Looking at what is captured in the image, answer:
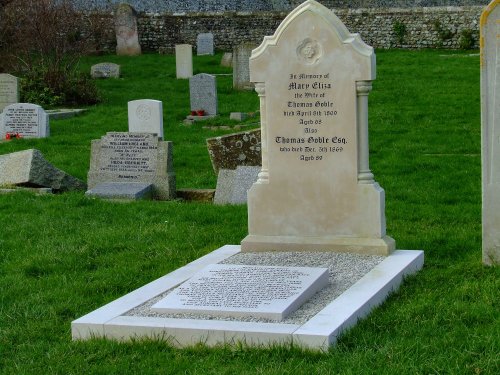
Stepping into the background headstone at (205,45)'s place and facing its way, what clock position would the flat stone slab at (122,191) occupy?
The flat stone slab is roughly at 12 o'clock from the background headstone.

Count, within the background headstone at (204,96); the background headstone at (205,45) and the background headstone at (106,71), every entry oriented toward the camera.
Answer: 3

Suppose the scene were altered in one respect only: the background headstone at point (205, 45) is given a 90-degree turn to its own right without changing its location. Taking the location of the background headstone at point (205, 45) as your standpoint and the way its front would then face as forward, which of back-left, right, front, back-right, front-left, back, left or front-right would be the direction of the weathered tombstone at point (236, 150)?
left

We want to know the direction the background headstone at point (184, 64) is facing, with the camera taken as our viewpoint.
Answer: facing the viewer

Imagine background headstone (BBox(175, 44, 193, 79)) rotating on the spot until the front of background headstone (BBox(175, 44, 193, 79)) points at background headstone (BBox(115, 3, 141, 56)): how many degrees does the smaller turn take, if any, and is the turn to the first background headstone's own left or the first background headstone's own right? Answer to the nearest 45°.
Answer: approximately 180°

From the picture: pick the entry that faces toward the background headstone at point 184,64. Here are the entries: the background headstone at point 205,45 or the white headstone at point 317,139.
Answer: the background headstone at point 205,45

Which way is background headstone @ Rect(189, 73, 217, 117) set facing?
toward the camera

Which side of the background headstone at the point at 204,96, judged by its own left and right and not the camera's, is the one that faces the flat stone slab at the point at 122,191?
front

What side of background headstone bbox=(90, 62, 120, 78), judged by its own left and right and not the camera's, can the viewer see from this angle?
front

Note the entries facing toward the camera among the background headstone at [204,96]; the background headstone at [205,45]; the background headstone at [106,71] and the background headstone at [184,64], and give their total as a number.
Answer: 4

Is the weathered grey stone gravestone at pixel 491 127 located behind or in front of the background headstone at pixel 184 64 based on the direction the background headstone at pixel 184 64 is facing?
in front

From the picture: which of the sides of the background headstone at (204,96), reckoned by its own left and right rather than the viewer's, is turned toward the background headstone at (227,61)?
back

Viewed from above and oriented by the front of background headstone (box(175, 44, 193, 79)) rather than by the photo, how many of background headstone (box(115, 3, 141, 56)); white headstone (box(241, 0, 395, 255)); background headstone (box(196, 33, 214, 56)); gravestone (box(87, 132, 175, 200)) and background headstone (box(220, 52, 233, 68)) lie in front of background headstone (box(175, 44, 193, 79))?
2

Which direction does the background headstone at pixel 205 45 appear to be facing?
toward the camera

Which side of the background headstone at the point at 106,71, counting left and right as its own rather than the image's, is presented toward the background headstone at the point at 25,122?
front

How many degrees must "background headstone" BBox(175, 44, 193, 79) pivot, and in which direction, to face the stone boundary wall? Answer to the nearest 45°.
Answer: approximately 135° to its left
